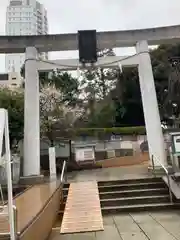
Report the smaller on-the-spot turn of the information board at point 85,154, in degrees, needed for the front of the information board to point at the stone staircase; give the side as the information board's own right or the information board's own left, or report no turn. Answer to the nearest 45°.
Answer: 0° — it already faces it

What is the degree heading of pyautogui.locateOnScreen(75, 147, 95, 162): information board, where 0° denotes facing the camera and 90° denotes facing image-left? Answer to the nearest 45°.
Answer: approximately 0°

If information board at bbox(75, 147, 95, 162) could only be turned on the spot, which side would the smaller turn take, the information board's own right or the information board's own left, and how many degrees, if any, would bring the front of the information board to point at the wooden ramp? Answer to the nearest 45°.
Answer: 0° — it already faces it

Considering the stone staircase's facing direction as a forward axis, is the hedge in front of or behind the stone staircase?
behind

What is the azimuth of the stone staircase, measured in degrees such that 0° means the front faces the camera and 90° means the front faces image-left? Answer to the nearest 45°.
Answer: approximately 0°

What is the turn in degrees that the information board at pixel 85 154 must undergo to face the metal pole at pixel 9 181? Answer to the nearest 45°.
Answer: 0° — it already faces it

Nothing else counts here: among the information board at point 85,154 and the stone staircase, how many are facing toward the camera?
2

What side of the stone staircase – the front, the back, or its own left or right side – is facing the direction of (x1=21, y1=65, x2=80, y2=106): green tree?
back

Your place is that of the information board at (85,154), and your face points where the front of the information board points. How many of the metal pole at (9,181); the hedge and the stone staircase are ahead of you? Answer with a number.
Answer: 2

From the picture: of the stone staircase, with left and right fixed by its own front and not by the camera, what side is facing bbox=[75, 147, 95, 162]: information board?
back
